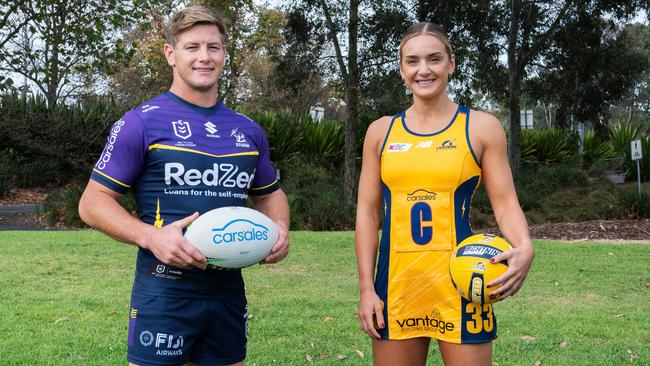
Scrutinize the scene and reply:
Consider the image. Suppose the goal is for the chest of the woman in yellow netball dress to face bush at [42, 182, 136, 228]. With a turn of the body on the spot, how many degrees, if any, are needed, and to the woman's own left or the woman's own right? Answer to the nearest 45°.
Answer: approximately 135° to the woman's own right

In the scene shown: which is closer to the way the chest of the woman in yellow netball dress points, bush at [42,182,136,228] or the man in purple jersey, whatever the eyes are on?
the man in purple jersey

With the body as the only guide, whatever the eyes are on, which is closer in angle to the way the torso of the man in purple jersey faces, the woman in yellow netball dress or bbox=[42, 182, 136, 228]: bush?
the woman in yellow netball dress

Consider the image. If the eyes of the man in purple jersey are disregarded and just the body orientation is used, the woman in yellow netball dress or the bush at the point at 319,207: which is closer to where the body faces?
the woman in yellow netball dress

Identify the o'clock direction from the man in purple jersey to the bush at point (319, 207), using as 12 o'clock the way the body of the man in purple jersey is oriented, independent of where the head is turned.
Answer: The bush is roughly at 8 o'clock from the man in purple jersey.

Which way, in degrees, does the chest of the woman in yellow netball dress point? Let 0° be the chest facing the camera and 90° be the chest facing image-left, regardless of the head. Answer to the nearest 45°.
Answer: approximately 0°

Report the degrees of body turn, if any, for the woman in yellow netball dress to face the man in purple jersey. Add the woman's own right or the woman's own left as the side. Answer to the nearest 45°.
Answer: approximately 90° to the woman's own right

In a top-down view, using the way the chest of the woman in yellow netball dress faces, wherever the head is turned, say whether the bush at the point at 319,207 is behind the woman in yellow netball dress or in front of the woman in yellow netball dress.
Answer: behind

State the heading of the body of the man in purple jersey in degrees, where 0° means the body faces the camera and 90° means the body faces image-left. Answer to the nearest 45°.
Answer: approximately 315°
